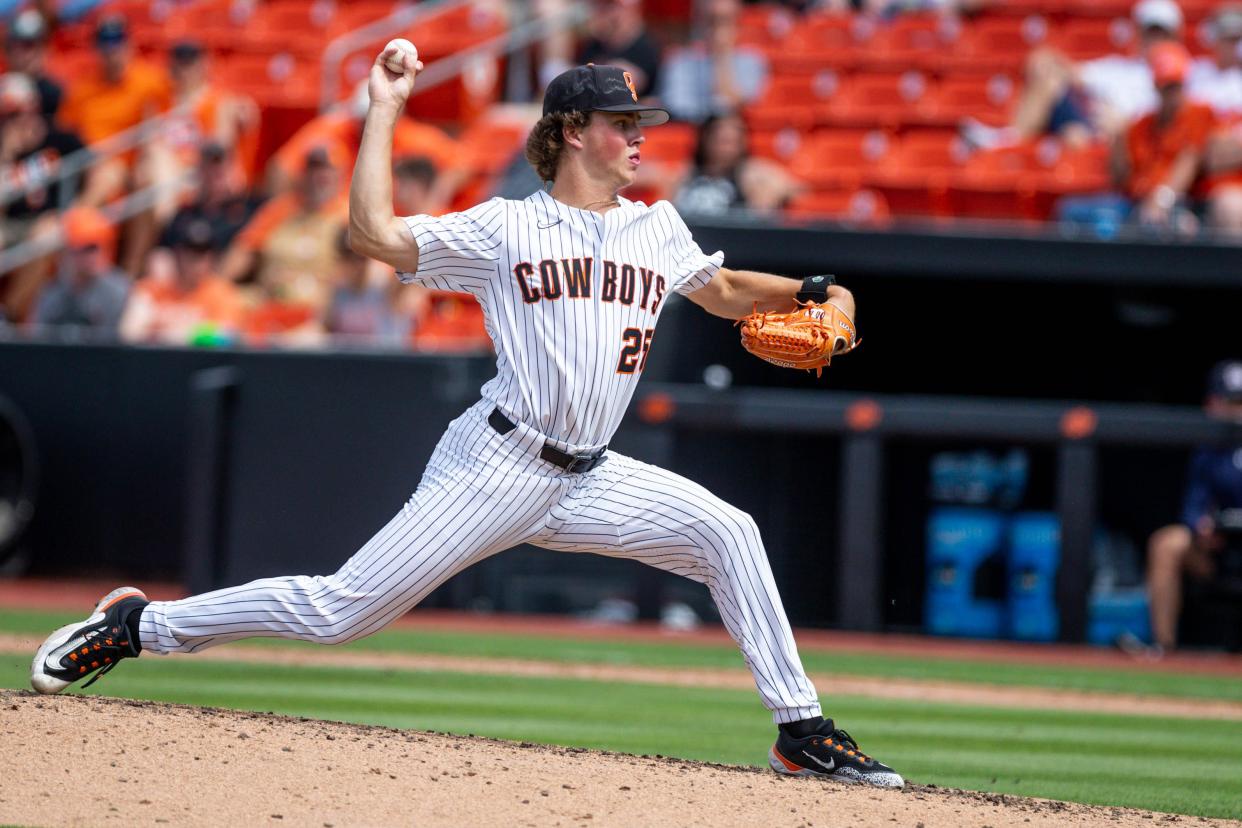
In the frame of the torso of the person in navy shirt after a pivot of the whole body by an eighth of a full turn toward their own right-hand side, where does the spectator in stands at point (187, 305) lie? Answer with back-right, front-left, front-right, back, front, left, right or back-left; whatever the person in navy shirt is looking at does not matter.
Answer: front

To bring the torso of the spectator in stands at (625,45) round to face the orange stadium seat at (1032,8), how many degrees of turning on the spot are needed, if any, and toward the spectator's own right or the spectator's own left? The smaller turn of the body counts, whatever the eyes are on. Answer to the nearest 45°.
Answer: approximately 90° to the spectator's own left

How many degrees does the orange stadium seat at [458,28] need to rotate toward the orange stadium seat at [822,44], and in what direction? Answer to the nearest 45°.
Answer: approximately 90° to its left

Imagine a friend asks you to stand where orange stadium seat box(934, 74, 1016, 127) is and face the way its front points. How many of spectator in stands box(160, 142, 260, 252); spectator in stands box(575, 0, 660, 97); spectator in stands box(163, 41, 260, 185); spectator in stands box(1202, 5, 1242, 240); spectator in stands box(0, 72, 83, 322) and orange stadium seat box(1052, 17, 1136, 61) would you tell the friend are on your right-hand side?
4

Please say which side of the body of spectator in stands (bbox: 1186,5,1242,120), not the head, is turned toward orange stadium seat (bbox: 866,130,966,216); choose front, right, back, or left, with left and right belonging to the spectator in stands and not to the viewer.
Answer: right

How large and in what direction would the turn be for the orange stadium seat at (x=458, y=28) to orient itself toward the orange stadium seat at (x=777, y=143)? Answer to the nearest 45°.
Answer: approximately 90° to its left

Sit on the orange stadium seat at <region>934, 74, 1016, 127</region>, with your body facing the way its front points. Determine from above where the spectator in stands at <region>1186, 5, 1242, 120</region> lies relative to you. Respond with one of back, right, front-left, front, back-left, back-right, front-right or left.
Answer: front-left
